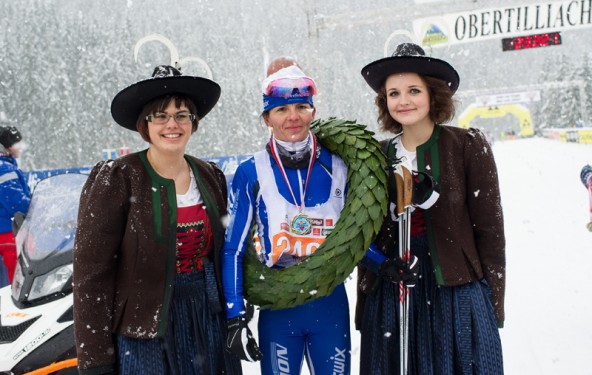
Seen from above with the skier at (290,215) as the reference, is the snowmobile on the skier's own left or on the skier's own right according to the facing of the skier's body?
on the skier's own right

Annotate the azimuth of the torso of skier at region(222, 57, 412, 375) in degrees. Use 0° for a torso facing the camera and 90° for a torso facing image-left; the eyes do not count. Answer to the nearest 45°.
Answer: approximately 0°

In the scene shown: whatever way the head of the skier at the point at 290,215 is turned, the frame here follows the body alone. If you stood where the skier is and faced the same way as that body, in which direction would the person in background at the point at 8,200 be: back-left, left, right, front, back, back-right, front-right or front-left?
back-right

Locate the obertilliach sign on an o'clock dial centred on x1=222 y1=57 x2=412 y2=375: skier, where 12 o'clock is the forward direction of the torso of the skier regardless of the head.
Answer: The obertilliach sign is roughly at 7 o'clock from the skier.
